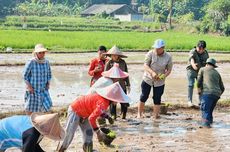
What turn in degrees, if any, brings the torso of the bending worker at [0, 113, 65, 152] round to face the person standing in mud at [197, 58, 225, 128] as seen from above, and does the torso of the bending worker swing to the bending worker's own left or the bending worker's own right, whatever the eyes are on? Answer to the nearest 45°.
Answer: approximately 45° to the bending worker's own left

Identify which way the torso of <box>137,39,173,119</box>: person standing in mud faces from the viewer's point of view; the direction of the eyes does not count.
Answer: toward the camera

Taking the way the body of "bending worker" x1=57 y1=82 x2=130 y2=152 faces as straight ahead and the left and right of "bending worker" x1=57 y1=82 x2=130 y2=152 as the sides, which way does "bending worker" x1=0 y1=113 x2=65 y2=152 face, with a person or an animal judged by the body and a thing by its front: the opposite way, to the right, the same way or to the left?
the same way

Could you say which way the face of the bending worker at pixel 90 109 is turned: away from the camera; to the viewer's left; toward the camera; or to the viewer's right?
to the viewer's right

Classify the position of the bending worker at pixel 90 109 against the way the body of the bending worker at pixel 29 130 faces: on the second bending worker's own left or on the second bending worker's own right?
on the second bending worker's own left

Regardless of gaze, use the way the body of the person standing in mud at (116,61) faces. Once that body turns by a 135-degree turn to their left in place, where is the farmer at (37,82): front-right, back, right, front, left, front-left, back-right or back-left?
back

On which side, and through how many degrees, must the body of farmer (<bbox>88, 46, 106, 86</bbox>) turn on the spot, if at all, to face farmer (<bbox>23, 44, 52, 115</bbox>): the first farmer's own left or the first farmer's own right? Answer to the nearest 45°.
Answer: approximately 90° to the first farmer's own right

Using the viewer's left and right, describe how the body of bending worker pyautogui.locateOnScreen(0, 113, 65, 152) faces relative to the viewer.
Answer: facing to the right of the viewer

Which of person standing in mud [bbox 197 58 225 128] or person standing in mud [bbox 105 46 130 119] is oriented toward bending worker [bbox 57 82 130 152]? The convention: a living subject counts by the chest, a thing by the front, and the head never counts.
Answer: person standing in mud [bbox 105 46 130 119]

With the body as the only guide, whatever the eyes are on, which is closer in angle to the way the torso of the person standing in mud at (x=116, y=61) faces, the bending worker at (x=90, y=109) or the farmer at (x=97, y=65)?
the bending worker

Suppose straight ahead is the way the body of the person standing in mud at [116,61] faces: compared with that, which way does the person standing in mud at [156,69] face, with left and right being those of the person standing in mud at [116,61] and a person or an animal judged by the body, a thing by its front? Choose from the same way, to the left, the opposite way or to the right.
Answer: the same way

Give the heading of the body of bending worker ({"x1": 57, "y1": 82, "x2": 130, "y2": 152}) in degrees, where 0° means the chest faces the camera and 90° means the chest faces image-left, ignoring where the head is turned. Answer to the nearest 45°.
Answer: approximately 270°
